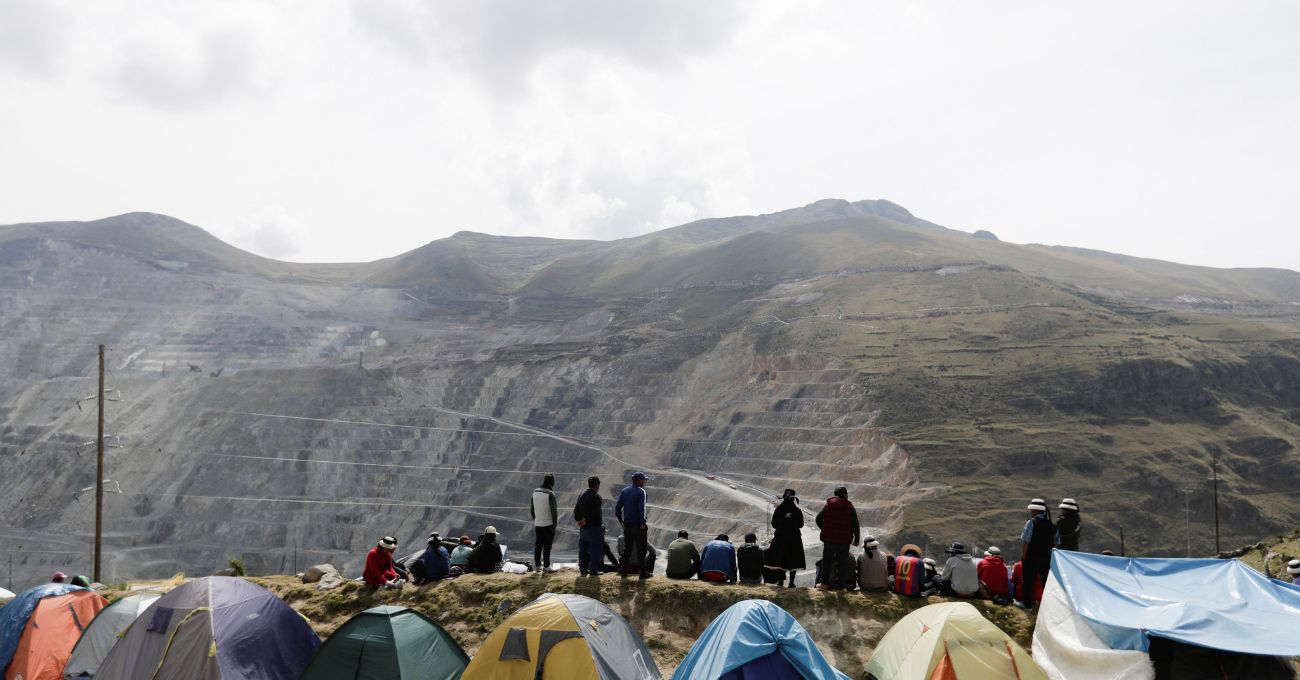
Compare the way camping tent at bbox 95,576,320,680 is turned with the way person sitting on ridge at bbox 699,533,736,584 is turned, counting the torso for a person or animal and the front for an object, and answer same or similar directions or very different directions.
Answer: very different directions

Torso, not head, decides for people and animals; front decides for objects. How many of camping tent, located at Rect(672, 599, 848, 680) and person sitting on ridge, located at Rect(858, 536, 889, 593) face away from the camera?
1

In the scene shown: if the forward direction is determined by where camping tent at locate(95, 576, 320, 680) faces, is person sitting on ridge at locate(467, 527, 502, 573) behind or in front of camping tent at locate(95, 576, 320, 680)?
behind

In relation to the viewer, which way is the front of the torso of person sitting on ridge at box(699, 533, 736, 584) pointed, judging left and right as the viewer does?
facing away from the viewer

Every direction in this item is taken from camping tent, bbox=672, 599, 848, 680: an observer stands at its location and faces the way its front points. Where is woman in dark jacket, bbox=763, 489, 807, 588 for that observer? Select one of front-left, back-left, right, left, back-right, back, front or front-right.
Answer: back

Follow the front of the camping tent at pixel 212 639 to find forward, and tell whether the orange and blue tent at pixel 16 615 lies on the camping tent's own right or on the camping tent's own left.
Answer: on the camping tent's own right

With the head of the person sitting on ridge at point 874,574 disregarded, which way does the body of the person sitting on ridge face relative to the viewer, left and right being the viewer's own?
facing away from the viewer

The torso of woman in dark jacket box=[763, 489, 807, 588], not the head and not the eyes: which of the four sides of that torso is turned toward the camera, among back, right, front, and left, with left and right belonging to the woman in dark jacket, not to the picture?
back
